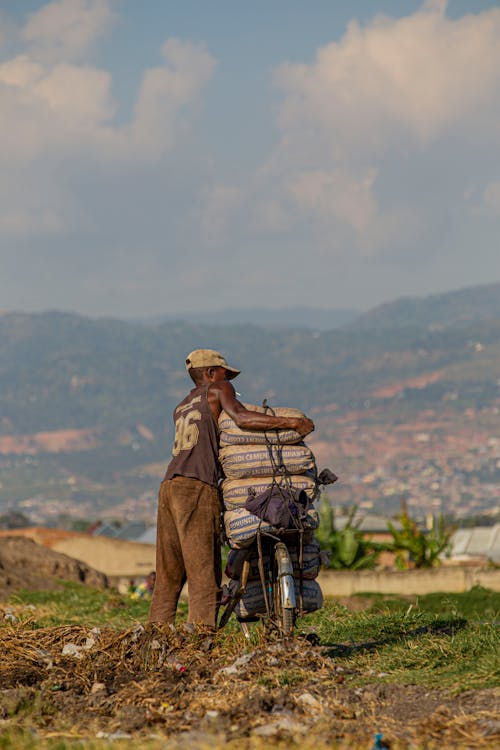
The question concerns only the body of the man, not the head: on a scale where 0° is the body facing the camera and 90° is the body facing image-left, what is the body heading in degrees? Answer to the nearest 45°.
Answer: approximately 225°

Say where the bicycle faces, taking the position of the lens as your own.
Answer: facing away from the viewer and to the left of the viewer

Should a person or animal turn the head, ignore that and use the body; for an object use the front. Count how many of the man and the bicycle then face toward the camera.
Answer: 0

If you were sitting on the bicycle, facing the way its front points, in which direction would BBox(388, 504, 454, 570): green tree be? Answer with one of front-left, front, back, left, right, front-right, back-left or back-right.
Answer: front-right

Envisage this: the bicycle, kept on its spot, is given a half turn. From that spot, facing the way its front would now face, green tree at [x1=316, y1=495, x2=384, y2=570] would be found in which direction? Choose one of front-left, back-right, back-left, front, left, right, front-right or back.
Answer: back-left
